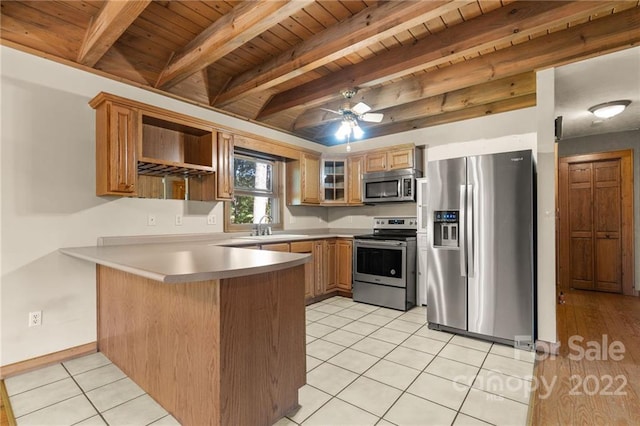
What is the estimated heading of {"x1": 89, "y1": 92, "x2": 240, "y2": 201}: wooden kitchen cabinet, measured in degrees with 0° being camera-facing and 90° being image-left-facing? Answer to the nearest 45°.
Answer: approximately 315°

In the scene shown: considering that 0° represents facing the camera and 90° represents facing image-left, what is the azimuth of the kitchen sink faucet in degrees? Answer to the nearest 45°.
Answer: approximately 315°

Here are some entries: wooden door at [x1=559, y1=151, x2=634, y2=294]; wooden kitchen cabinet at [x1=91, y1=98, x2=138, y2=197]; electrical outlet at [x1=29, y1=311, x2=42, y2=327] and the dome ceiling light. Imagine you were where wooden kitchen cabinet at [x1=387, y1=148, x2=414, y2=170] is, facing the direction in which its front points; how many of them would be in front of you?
2

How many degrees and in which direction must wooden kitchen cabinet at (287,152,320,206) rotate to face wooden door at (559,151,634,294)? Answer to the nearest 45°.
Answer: approximately 45° to its left

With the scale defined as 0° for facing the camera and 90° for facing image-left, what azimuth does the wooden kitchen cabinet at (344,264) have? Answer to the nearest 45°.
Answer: approximately 45°
